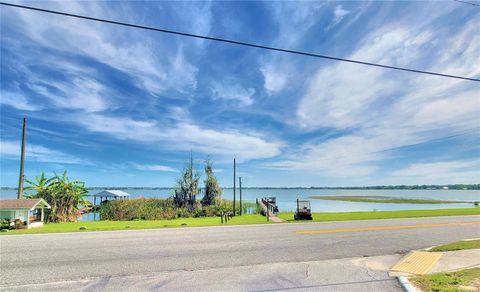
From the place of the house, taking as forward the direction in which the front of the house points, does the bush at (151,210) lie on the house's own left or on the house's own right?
on the house's own left

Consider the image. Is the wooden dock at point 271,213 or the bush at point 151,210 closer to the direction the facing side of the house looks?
the wooden dock

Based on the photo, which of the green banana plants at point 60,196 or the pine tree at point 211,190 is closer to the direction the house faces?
the pine tree

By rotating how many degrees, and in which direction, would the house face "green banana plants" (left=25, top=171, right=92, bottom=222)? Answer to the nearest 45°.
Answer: approximately 135° to its left

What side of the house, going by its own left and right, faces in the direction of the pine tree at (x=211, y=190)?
left

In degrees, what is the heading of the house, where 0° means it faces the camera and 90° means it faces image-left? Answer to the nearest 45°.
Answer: approximately 315°

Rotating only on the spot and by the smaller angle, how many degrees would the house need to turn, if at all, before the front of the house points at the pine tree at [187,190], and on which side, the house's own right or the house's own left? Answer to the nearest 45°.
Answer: approximately 90° to the house's own left

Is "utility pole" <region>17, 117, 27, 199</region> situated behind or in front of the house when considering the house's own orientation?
behind
